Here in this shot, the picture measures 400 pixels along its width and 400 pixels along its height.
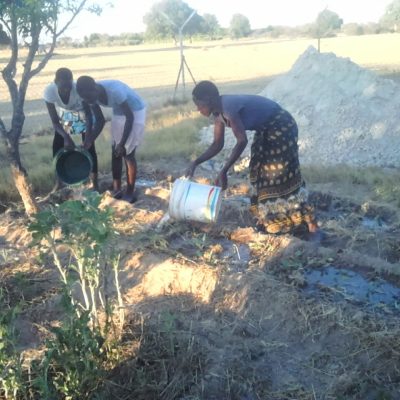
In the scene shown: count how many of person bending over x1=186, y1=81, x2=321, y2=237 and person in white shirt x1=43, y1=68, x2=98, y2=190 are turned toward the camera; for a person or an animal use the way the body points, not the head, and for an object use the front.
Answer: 1

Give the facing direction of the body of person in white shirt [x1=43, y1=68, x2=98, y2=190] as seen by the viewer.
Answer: toward the camera

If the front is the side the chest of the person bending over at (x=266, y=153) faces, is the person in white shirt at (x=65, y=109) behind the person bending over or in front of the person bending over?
in front

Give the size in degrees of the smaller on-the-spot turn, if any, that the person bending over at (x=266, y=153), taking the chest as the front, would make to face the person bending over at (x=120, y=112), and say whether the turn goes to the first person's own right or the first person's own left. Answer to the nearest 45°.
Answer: approximately 45° to the first person's own right

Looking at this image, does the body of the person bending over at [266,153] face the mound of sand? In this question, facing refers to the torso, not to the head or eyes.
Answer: no

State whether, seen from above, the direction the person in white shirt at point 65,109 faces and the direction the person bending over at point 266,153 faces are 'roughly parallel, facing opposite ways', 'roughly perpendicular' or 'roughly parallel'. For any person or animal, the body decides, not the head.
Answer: roughly perpendicular

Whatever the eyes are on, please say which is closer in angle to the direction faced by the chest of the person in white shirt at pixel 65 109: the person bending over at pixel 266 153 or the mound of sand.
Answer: the person bending over

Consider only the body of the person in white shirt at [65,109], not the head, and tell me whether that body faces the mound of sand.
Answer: no

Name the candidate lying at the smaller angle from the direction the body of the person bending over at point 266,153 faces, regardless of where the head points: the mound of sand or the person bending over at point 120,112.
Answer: the person bending over

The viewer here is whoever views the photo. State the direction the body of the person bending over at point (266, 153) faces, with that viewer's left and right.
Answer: facing to the left of the viewer

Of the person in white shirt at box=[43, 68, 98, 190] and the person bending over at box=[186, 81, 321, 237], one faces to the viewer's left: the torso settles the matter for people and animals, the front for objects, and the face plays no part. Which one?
the person bending over

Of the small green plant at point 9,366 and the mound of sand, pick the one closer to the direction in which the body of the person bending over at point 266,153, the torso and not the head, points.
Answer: the small green plant

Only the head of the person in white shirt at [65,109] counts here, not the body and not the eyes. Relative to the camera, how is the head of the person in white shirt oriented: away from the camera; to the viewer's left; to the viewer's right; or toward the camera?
toward the camera

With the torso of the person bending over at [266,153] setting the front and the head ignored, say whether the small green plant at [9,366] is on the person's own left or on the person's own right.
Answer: on the person's own left

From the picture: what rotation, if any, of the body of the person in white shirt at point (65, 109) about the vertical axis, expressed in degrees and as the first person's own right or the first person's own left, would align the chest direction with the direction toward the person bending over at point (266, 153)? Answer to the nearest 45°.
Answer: approximately 45° to the first person's own left
